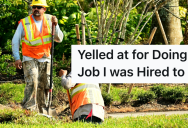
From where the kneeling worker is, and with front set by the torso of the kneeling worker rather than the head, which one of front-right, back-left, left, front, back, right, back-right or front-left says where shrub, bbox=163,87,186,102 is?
right

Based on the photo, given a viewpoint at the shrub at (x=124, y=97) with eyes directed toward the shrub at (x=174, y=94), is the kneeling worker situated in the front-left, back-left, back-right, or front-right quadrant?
back-right

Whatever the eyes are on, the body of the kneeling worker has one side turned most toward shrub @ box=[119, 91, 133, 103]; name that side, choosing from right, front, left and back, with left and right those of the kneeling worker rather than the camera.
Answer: right

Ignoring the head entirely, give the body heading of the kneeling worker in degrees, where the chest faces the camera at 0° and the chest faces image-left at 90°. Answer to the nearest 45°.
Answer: approximately 135°

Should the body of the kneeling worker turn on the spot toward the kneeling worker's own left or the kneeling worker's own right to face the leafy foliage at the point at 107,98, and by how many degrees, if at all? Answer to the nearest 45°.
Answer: approximately 45° to the kneeling worker's own right

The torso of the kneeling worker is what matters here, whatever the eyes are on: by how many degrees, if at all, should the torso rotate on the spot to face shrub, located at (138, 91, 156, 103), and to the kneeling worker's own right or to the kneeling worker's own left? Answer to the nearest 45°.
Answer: approximately 90° to the kneeling worker's own right

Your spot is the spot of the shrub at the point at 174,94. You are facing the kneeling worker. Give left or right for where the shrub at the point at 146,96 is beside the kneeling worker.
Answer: right

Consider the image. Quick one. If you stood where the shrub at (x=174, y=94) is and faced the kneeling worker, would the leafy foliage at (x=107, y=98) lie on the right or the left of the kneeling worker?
right

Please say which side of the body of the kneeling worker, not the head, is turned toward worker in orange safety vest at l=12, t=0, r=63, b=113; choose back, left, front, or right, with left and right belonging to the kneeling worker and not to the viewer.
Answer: front
